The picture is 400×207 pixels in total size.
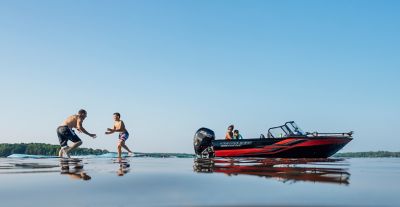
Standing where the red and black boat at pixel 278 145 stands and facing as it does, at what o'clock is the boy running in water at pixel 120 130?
The boy running in water is roughly at 5 o'clock from the red and black boat.

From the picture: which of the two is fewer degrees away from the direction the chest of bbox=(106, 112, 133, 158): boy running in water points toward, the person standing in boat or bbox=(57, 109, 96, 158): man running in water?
the man running in water

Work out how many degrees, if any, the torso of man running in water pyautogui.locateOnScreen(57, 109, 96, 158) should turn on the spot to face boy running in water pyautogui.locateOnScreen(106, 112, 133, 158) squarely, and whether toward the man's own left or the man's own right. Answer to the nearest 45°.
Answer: approximately 45° to the man's own left

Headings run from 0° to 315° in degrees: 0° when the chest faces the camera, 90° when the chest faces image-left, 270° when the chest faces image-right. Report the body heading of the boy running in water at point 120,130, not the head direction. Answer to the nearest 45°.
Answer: approximately 90°

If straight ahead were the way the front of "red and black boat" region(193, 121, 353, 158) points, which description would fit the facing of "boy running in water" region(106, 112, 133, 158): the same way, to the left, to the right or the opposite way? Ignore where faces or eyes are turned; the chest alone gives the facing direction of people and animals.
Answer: the opposite way

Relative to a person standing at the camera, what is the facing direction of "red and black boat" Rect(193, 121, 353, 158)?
facing to the right of the viewer

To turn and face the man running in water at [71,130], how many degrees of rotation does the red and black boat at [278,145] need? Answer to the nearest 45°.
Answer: approximately 135° to its right

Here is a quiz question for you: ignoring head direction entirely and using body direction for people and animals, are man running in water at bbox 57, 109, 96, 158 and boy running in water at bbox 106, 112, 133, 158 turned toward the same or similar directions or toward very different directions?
very different directions

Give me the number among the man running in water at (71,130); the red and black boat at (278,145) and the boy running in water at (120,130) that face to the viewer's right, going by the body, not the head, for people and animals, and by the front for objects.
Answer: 2

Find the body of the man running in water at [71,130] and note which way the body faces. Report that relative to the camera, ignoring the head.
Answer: to the viewer's right
